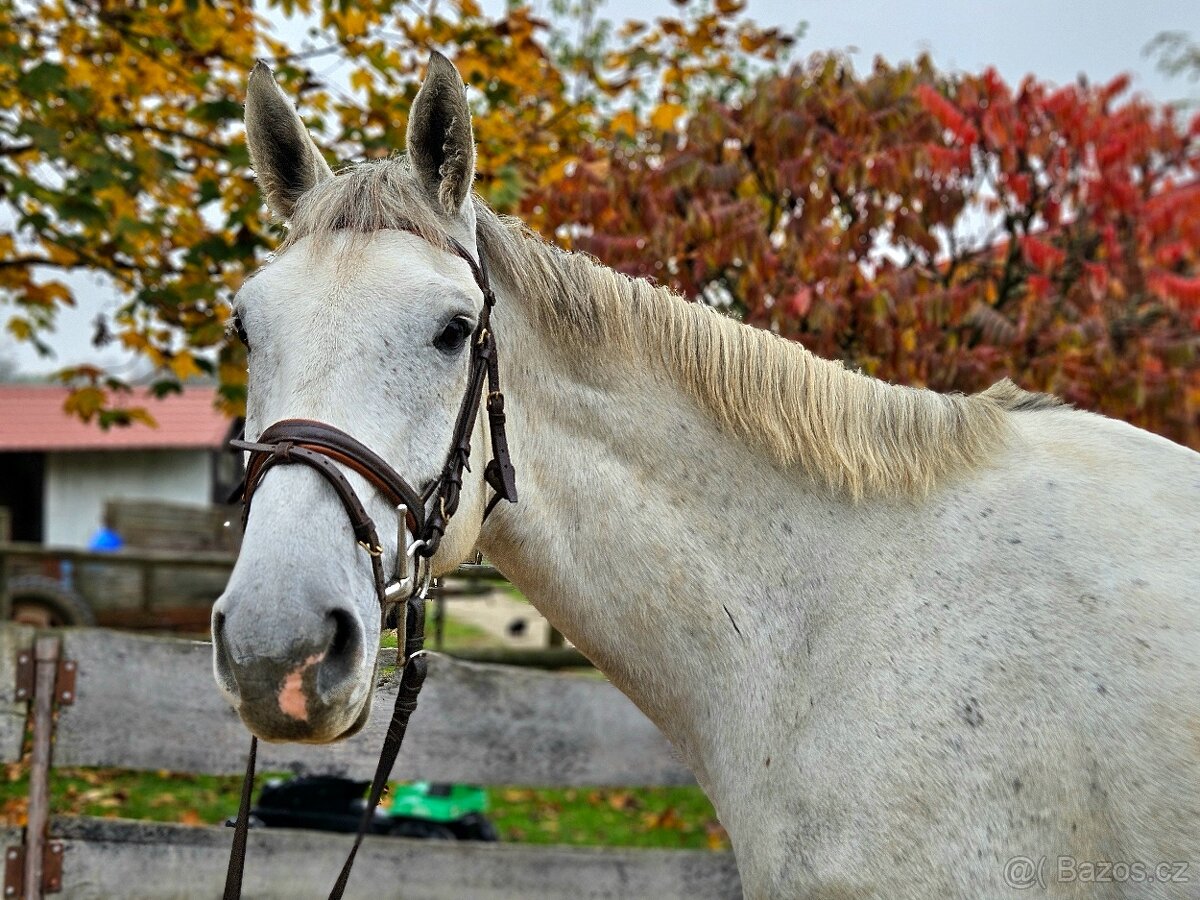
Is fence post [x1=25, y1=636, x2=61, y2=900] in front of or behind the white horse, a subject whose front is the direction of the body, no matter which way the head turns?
in front

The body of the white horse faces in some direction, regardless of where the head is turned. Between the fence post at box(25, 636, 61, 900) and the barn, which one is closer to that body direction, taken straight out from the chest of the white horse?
the fence post

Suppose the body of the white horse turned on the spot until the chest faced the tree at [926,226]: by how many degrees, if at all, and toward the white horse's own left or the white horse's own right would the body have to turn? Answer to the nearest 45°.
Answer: approximately 90° to the white horse's own right

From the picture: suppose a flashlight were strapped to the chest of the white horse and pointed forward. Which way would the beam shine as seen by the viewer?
to the viewer's left

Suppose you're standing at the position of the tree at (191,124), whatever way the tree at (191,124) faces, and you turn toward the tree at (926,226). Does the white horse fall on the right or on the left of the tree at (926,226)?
right

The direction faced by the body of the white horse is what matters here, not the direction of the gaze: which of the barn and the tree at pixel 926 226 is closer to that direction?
the barn

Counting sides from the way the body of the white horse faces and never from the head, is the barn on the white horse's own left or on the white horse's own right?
on the white horse's own right

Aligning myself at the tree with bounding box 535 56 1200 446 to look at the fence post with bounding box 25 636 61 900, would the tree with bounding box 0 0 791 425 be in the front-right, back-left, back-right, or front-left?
front-right
